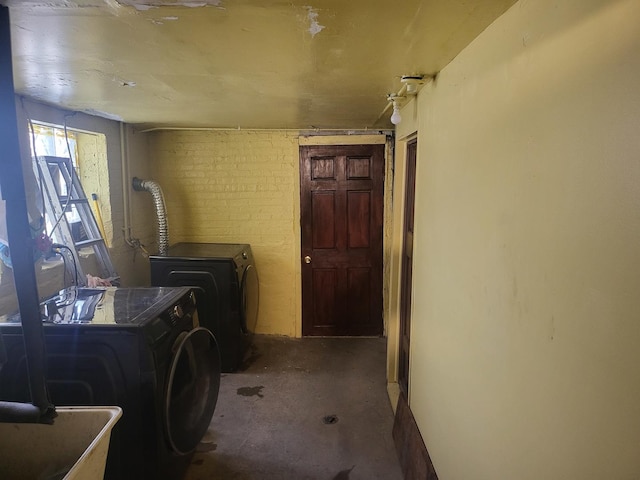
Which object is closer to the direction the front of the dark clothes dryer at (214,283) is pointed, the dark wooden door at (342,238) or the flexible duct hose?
the dark wooden door

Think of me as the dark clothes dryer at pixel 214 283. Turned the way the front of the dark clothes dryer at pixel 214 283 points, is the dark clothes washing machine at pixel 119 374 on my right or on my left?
on my right

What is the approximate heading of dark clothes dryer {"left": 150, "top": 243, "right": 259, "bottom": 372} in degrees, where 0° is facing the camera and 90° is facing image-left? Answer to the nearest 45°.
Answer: approximately 270°

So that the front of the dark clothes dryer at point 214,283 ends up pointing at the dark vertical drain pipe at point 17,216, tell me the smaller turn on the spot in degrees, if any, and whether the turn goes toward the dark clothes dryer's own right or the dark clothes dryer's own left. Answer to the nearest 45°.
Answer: approximately 90° to the dark clothes dryer's own right

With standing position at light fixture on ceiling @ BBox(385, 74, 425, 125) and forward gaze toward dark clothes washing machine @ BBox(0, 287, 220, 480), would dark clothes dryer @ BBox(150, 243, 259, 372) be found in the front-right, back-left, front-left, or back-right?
front-right

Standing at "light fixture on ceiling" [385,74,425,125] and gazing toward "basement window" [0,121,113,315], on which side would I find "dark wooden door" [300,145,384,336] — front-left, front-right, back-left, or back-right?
front-right

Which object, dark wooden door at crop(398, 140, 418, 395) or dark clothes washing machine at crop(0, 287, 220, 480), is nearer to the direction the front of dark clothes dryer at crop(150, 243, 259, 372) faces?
the dark wooden door

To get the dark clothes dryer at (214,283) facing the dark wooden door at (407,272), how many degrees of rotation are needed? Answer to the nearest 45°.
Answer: approximately 45° to its right

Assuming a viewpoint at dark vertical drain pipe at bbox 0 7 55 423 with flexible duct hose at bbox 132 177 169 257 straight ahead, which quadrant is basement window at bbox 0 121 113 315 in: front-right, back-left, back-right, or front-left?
front-left

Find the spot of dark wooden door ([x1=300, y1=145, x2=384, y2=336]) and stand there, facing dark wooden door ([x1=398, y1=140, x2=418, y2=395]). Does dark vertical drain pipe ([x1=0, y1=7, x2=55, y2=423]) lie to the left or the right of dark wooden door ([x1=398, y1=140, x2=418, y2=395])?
right
